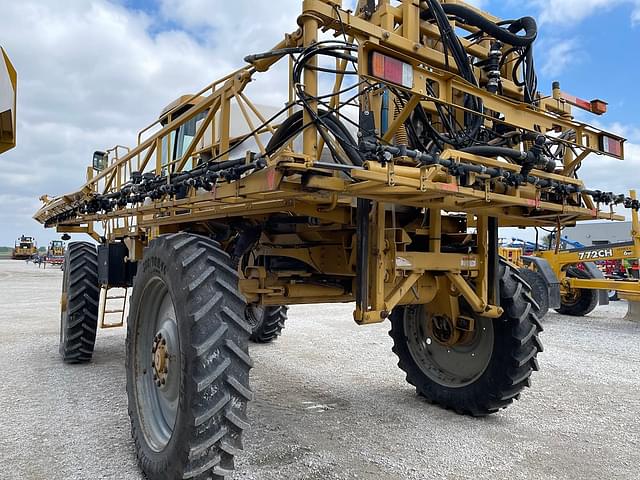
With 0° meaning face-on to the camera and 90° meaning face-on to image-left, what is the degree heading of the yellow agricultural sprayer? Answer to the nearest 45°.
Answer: approximately 135°
